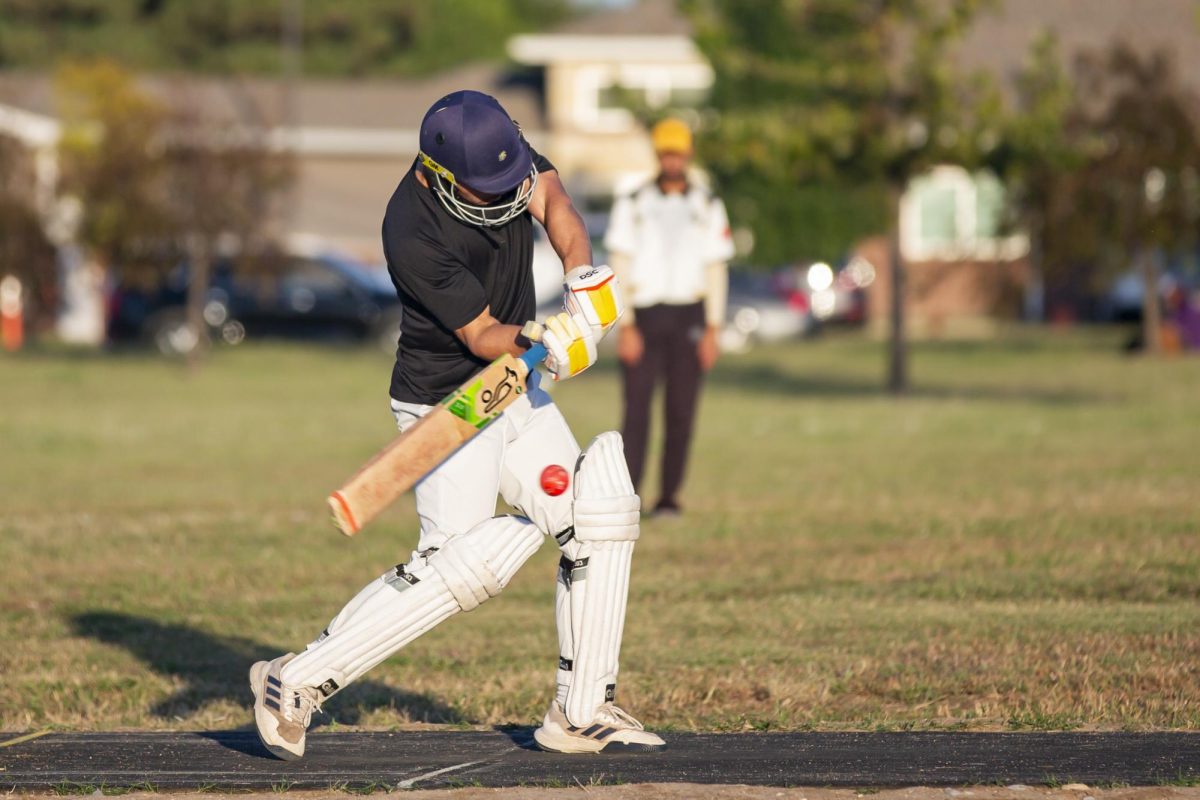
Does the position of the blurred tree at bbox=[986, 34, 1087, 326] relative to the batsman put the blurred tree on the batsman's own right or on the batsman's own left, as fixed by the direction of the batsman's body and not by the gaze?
on the batsman's own left

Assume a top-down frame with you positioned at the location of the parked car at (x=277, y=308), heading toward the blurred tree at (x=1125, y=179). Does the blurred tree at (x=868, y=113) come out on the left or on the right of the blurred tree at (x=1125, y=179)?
right

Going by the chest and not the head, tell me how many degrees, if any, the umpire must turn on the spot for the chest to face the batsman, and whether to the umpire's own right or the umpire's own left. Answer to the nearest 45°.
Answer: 0° — they already face them

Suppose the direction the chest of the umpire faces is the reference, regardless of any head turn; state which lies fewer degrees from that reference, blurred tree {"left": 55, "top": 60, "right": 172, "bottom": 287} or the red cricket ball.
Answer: the red cricket ball

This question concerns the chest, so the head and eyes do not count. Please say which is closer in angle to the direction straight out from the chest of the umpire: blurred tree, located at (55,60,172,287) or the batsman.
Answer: the batsman
